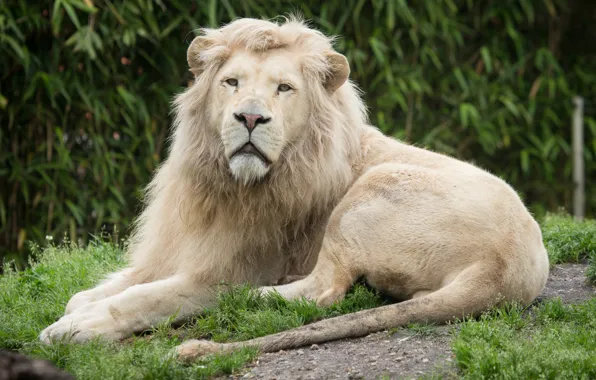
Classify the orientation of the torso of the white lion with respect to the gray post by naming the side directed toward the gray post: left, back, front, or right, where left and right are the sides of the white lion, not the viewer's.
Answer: back

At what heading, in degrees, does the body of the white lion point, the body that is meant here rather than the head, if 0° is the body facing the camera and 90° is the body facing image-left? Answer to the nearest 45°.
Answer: approximately 45°
